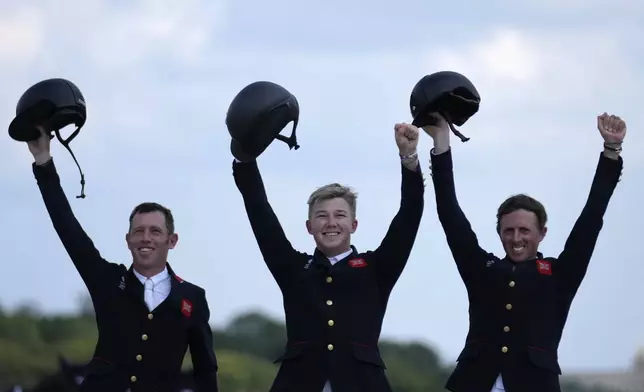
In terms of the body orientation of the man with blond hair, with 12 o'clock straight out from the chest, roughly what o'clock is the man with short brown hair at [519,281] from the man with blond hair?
The man with short brown hair is roughly at 9 o'clock from the man with blond hair.

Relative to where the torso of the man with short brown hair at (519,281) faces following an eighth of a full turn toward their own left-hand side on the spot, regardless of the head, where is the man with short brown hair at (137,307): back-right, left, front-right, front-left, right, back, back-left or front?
back-right

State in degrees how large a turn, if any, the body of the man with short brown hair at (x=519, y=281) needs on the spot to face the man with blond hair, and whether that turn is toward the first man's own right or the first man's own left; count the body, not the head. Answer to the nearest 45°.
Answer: approximately 90° to the first man's own right

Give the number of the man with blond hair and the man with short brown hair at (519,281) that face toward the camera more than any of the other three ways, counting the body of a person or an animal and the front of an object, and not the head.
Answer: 2

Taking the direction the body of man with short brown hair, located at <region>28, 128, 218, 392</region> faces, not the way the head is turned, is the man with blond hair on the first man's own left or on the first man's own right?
on the first man's own left

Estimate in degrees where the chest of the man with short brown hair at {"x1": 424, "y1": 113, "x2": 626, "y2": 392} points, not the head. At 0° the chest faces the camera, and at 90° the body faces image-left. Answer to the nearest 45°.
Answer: approximately 0°
